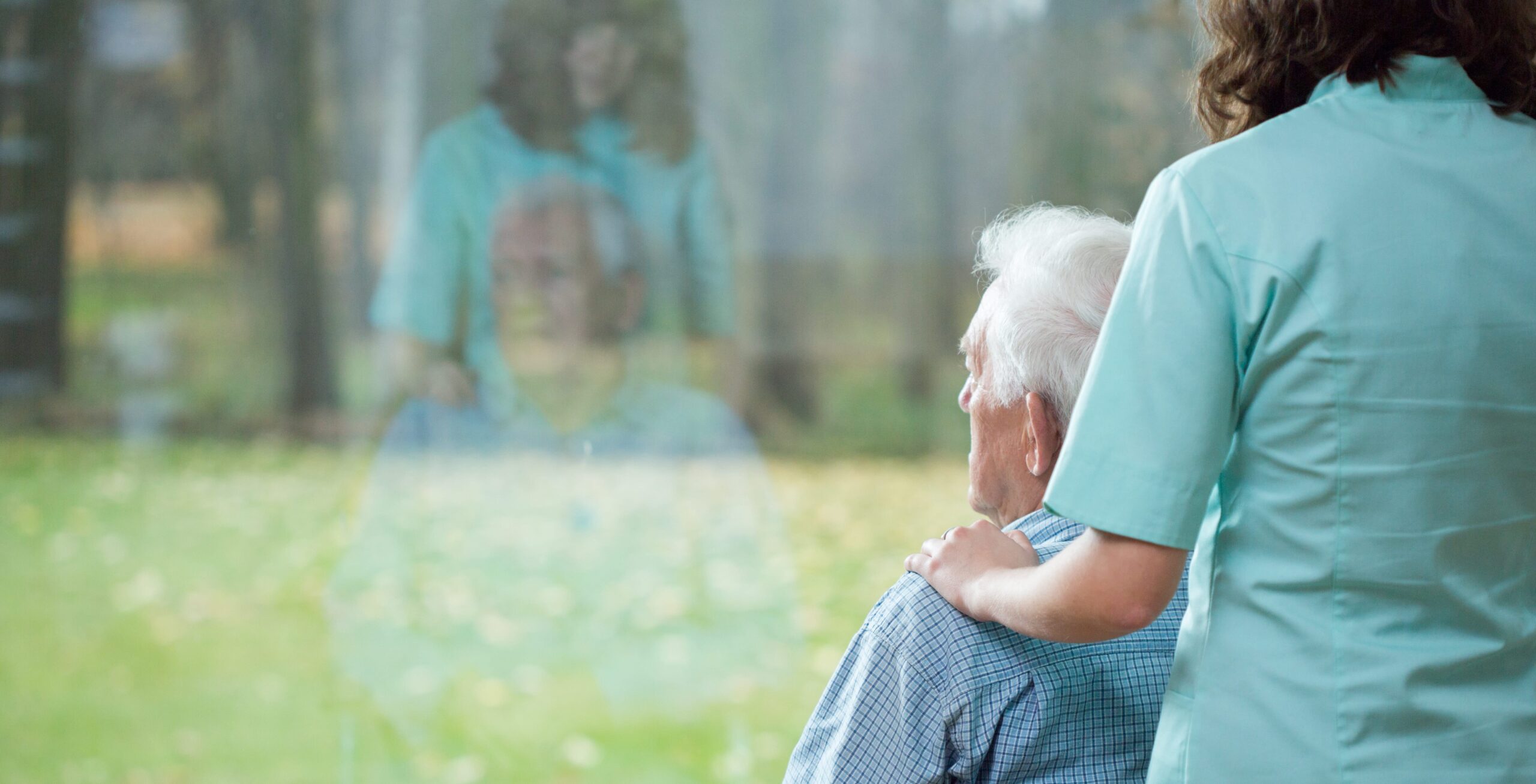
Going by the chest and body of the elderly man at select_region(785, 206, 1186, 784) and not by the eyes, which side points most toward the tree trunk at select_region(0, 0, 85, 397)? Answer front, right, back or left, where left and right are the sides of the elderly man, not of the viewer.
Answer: front

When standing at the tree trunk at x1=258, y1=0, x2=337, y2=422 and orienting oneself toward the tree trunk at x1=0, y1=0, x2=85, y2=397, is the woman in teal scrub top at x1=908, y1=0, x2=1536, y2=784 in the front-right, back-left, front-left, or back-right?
back-left

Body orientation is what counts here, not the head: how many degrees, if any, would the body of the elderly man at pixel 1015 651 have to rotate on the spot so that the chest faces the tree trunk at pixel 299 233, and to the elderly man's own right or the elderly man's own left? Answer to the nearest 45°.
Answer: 0° — they already face it

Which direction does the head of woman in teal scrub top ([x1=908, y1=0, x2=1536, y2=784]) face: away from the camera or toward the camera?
away from the camera

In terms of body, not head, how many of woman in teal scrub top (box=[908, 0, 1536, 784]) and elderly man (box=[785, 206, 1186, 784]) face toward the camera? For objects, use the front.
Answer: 0

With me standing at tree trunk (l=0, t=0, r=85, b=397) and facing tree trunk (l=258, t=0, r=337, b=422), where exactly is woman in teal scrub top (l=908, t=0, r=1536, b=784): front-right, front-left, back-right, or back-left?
front-right

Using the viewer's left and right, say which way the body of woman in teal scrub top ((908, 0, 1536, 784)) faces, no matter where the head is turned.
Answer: facing away from the viewer and to the left of the viewer

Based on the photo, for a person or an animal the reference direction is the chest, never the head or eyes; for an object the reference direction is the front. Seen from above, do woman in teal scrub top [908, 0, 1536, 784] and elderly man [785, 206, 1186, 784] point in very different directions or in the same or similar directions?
same or similar directions

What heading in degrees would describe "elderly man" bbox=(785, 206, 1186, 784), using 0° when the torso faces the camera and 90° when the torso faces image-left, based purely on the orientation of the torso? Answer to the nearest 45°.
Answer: approximately 135°

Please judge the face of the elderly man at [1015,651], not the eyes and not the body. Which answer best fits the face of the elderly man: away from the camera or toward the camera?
away from the camera

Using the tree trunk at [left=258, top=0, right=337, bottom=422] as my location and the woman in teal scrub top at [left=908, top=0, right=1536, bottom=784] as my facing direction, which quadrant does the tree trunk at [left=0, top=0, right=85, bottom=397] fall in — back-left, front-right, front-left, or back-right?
back-right
